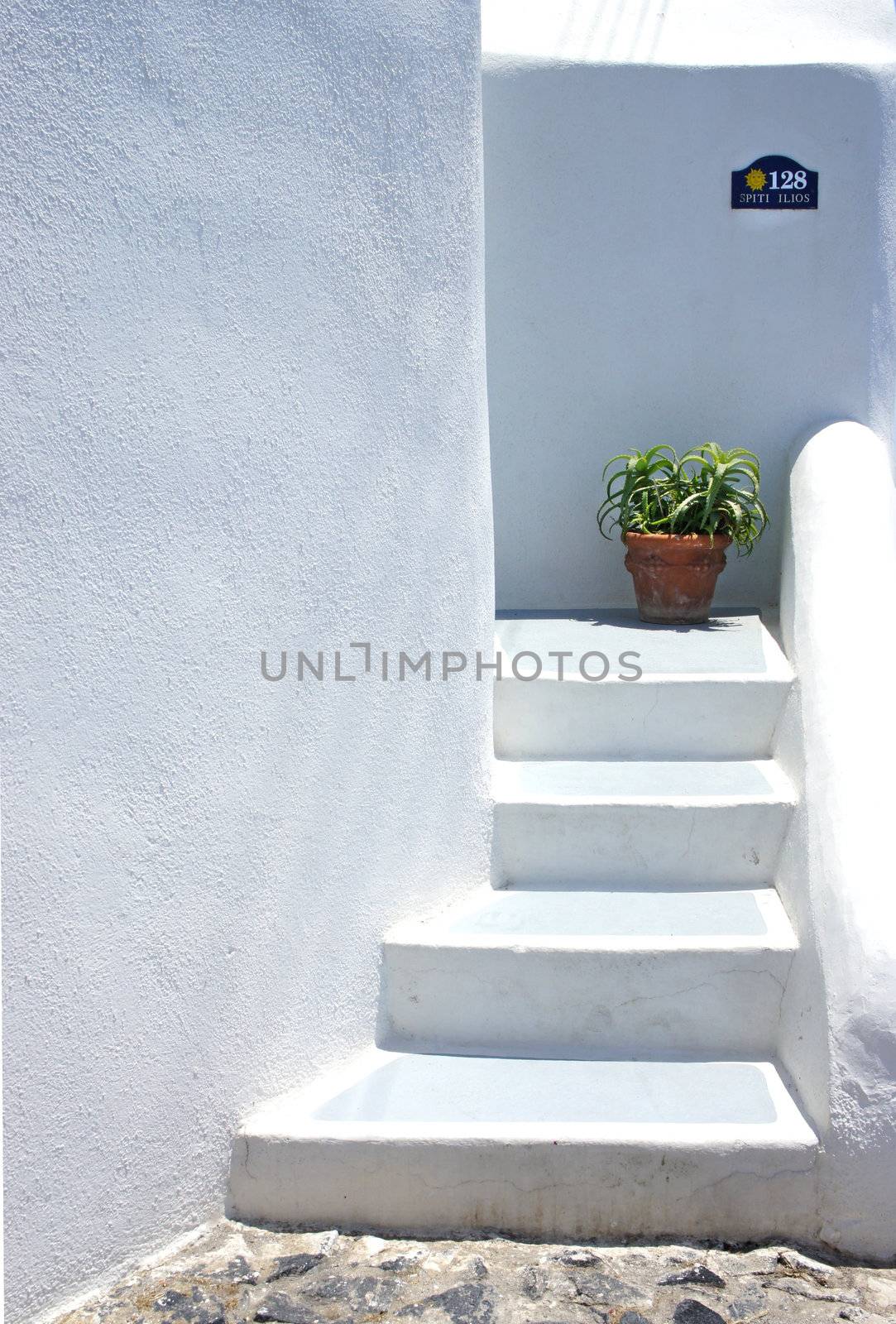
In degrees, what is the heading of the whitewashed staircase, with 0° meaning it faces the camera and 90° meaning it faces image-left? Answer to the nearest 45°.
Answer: approximately 0°

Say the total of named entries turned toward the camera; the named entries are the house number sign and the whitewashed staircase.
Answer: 2

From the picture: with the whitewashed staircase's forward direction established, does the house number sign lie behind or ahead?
behind

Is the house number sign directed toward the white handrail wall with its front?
yes
